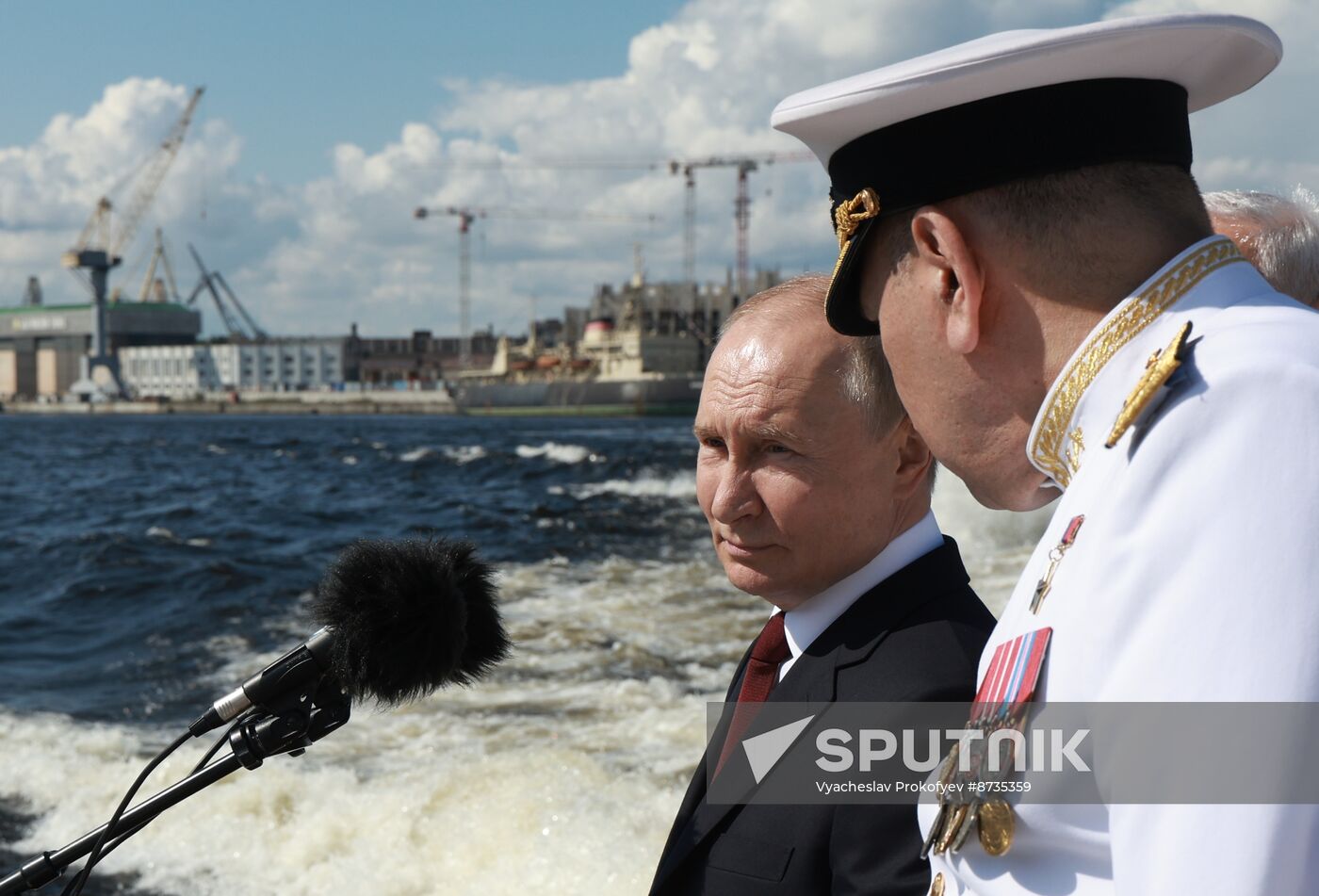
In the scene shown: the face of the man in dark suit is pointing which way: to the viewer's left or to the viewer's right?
to the viewer's left

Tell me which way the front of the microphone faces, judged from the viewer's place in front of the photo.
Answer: facing to the right of the viewer

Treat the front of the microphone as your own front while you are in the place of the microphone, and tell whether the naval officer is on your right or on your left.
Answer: on your right

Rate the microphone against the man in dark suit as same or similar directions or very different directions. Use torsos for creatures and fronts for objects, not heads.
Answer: very different directions

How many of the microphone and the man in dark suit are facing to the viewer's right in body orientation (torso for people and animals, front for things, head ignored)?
1

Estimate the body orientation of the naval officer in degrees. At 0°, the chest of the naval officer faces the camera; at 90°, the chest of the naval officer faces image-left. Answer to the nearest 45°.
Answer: approximately 90°

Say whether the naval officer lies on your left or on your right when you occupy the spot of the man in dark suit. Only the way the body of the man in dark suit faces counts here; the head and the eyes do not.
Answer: on your left

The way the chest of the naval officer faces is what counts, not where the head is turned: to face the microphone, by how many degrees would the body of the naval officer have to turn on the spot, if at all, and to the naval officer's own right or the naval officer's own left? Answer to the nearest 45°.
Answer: approximately 45° to the naval officer's own right

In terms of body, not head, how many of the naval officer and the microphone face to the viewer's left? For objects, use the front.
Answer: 1

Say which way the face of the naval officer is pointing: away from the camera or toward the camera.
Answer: away from the camera
